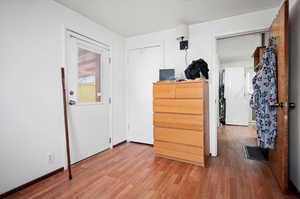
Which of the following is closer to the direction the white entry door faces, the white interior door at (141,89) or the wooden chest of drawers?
the wooden chest of drawers

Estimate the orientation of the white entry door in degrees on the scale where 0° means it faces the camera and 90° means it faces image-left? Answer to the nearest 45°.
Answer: approximately 315°

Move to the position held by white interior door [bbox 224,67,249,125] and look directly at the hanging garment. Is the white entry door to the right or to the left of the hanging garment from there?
right

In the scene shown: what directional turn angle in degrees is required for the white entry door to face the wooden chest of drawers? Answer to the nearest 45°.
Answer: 0° — it already faces it

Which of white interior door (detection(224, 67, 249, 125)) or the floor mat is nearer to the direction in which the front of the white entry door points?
the floor mat

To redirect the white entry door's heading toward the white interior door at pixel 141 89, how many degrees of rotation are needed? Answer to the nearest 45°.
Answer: approximately 45° to its left

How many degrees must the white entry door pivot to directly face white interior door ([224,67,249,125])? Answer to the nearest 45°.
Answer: approximately 45° to its left

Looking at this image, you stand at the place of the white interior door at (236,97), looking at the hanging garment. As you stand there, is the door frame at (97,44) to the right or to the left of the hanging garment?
right

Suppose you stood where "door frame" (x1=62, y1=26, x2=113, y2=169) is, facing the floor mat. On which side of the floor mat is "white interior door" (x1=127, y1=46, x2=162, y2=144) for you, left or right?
left
